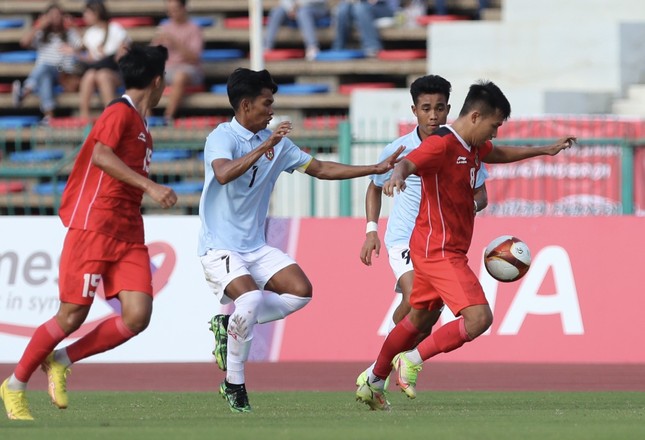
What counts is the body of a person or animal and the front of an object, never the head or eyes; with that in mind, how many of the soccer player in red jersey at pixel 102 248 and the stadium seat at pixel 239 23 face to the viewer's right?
1

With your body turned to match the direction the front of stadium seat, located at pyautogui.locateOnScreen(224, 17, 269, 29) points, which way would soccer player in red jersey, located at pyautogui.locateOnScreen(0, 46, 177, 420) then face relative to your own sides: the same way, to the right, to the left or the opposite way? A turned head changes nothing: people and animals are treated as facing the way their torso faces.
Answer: to the left

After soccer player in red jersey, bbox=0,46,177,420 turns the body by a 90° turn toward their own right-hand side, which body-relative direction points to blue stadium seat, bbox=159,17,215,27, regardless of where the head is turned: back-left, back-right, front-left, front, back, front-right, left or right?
back

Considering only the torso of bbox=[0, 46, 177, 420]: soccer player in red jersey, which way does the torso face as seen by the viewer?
to the viewer's right

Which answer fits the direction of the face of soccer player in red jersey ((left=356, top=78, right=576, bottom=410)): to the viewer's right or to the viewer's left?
to the viewer's right

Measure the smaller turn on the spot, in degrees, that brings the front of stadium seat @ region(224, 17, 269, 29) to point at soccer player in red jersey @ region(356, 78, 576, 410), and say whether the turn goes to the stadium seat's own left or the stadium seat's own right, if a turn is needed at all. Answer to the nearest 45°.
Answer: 0° — it already faces them

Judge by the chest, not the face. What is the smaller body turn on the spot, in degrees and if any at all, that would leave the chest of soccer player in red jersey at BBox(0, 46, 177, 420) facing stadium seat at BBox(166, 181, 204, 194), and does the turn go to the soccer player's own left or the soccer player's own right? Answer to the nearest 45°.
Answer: approximately 90° to the soccer player's own left

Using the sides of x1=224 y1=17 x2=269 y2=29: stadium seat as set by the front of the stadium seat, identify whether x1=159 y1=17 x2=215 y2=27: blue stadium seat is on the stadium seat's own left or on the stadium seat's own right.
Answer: on the stadium seat's own right
